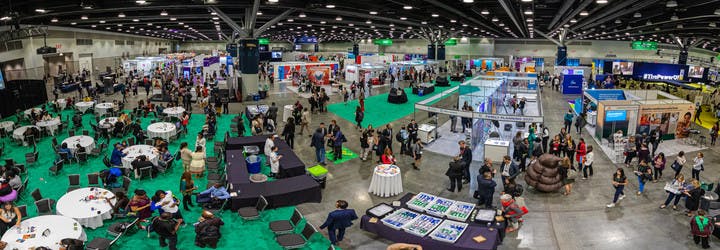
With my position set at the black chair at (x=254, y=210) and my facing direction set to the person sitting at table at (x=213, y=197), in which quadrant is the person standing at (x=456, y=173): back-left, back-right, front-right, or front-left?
back-right

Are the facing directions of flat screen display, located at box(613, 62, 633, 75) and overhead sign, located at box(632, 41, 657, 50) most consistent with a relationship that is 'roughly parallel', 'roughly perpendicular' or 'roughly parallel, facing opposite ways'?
roughly parallel

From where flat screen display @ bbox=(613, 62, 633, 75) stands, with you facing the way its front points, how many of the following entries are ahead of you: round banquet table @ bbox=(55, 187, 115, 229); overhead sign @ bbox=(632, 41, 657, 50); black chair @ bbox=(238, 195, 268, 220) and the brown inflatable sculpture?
3

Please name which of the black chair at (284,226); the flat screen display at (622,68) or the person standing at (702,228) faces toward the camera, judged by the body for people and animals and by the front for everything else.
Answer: the flat screen display

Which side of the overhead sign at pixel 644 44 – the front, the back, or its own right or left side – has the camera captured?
front

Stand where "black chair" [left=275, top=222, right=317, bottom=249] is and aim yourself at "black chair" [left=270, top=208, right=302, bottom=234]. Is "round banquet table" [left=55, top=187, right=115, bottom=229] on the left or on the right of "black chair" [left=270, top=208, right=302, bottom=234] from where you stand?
left

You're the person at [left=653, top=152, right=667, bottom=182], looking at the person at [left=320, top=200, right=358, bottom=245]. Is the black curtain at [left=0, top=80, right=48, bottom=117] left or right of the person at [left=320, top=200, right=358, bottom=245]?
right

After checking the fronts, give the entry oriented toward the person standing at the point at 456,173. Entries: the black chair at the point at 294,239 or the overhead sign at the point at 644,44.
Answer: the overhead sign

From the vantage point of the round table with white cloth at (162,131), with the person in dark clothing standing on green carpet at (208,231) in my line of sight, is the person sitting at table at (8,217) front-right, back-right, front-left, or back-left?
front-right

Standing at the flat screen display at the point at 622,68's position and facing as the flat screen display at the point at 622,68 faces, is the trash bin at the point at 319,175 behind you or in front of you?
in front

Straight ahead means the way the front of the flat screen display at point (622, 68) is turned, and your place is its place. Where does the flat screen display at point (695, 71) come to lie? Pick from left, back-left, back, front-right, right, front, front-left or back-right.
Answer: front-left

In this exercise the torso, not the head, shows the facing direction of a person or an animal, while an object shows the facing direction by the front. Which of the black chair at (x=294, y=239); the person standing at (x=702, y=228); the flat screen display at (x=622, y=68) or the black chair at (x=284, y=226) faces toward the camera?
the flat screen display

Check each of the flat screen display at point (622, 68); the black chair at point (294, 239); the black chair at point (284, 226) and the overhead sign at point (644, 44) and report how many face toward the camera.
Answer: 2
